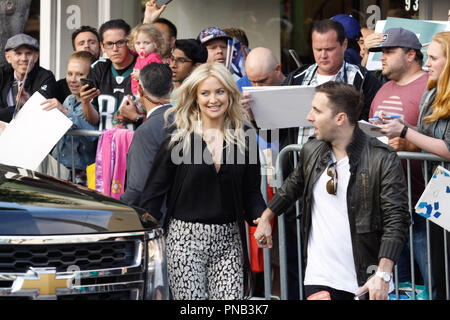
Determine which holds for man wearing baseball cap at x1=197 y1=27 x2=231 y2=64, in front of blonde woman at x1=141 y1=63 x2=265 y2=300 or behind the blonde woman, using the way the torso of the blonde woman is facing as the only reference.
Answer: behind

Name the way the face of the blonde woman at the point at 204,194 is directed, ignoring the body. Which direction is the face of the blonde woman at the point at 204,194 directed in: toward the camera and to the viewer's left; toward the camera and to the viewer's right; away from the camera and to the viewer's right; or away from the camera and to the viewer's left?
toward the camera and to the viewer's right

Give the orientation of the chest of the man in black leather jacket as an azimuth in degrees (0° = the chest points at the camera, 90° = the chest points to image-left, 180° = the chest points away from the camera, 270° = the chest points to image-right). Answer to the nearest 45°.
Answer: approximately 45°

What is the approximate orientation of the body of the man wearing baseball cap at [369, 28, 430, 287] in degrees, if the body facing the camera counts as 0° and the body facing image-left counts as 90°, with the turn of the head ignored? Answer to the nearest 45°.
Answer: approximately 45°

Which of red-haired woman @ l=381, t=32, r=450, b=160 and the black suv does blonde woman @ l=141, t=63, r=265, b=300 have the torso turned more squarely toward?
the black suv

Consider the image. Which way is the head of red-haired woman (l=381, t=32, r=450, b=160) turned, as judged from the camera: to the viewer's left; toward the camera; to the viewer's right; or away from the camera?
to the viewer's left

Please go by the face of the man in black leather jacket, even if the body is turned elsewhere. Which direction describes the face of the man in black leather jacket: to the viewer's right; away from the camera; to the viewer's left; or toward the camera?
to the viewer's left

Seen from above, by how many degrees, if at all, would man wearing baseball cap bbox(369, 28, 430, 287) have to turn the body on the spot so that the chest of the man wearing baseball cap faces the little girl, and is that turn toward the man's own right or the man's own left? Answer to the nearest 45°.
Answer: approximately 45° to the man's own right

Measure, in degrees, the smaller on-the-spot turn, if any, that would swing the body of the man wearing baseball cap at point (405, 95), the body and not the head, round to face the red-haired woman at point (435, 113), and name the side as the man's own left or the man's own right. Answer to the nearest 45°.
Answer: approximately 90° to the man's own left

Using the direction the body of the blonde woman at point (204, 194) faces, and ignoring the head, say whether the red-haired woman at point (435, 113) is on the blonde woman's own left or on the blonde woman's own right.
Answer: on the blonde woman's own left

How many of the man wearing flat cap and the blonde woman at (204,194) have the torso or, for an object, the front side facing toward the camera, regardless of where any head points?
2

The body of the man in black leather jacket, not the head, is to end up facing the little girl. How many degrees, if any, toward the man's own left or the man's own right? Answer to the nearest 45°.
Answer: approximately 90° to the man's own right

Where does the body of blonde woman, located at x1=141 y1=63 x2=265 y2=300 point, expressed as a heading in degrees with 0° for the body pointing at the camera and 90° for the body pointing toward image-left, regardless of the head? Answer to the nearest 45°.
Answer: approximately 0°
